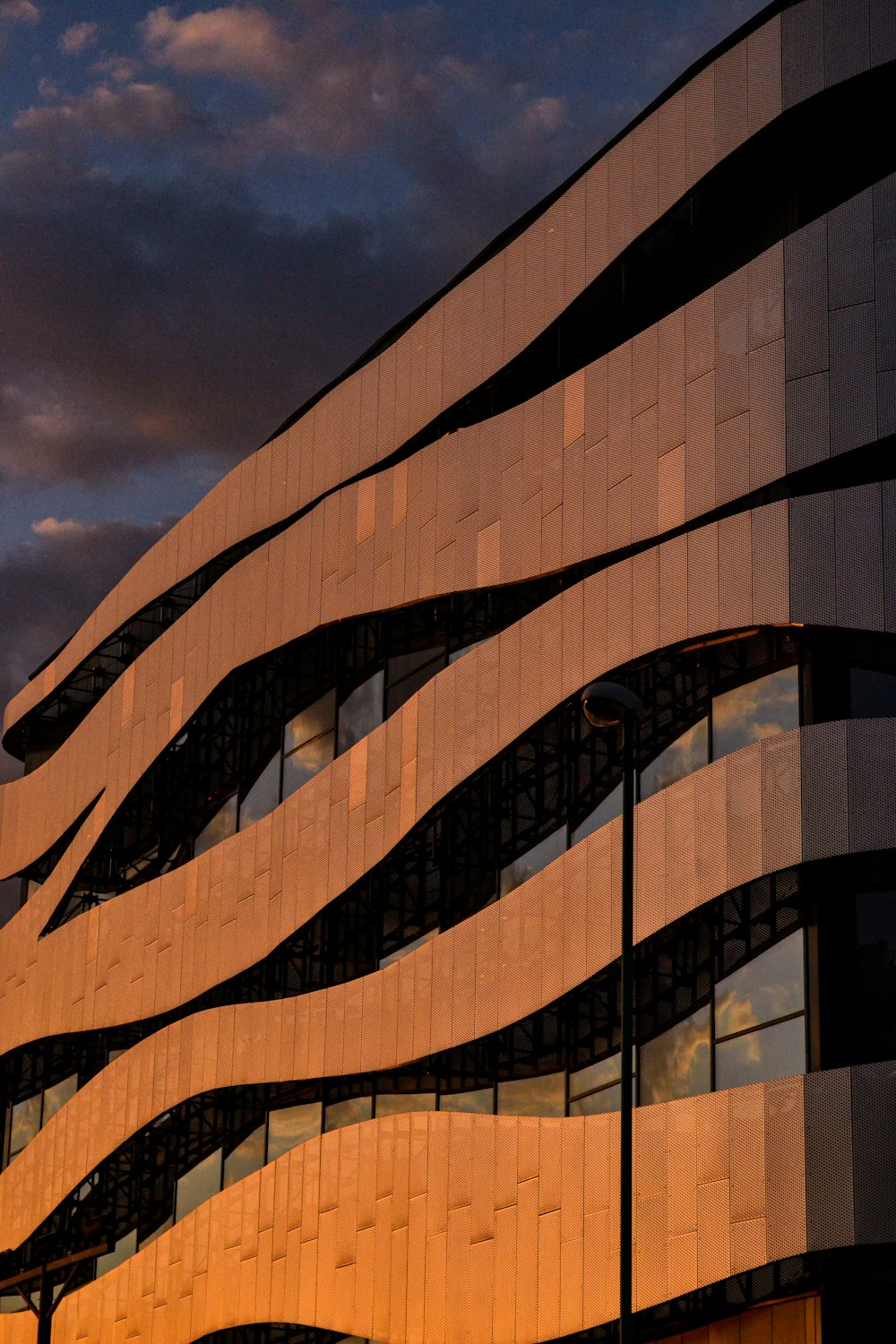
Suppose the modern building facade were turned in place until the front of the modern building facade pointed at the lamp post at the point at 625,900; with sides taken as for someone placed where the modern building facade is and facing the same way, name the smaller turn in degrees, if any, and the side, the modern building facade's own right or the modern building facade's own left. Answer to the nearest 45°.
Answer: approximately 45° to the modern building facade's own left

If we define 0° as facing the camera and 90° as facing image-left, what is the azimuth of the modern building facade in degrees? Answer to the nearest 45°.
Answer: approximately 45°
